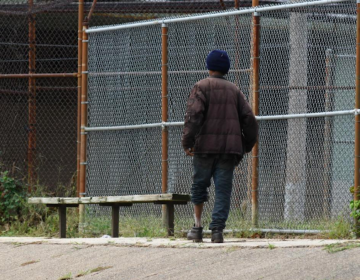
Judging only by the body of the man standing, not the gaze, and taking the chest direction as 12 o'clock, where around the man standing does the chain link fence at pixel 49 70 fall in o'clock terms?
The chain link fence is roughly at 11 o'clock from the man standing.

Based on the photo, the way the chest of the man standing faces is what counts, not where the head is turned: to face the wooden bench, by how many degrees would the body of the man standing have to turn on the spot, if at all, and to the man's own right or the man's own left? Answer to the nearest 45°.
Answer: approximately 45° to the man's own left

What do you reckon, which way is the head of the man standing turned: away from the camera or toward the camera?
away from the camera

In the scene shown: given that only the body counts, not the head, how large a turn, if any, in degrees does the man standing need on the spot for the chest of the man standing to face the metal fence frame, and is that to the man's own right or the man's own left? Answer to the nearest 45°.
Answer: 0° — they already face it

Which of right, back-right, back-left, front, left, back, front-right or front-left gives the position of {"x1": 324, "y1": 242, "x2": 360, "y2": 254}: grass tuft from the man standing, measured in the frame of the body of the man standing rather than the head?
back-right

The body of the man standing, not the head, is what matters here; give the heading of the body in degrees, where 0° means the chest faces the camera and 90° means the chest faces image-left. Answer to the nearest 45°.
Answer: approximately 180°
